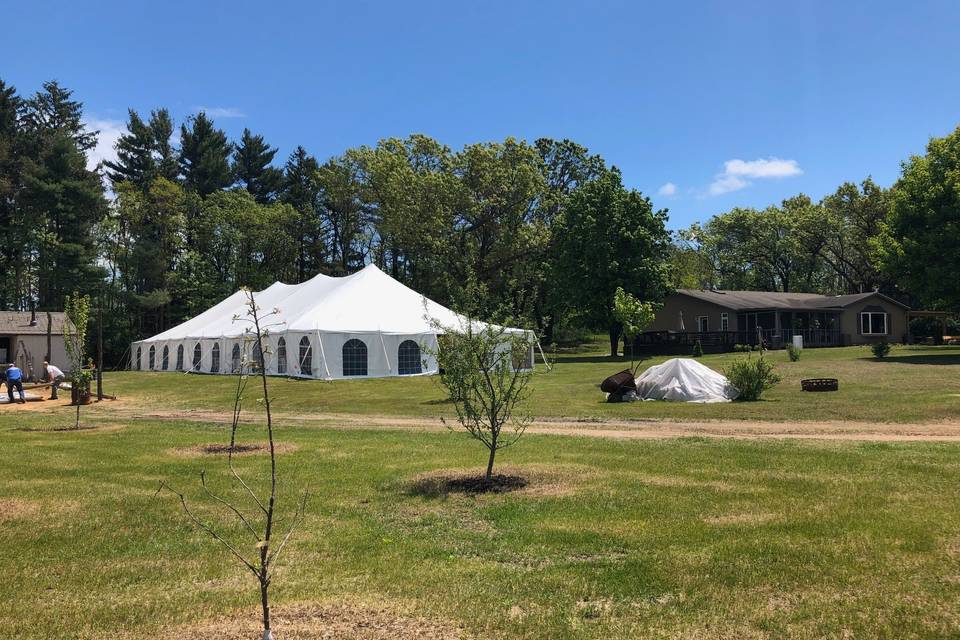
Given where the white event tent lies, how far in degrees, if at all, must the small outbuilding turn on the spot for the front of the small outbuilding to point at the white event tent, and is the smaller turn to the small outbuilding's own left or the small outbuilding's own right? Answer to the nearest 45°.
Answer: approximately 45° to the small outbuilding's own left

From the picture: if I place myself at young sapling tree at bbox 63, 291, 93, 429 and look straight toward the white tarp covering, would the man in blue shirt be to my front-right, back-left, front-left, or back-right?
back-left

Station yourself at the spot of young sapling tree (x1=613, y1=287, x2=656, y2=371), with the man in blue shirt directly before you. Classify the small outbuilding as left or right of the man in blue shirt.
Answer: right

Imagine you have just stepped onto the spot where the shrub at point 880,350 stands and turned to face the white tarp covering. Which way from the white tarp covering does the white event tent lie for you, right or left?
right

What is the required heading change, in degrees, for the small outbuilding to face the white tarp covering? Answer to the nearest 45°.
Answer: approximately 45° to its left

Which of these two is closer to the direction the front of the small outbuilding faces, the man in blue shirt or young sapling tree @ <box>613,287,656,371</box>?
the man in blue shirt

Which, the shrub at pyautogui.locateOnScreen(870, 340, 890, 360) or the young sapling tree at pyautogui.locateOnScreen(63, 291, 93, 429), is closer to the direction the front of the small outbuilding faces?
the young sapling tree

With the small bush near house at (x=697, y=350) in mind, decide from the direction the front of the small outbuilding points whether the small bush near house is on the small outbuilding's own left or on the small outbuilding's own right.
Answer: on the small outbuilding's own left

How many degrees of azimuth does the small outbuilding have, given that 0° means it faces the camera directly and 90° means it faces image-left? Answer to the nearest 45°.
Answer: approximately 0°

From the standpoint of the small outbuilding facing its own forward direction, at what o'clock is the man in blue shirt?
The man in blue shirt is roughly at 12 o'clock from the small outbuilding.
